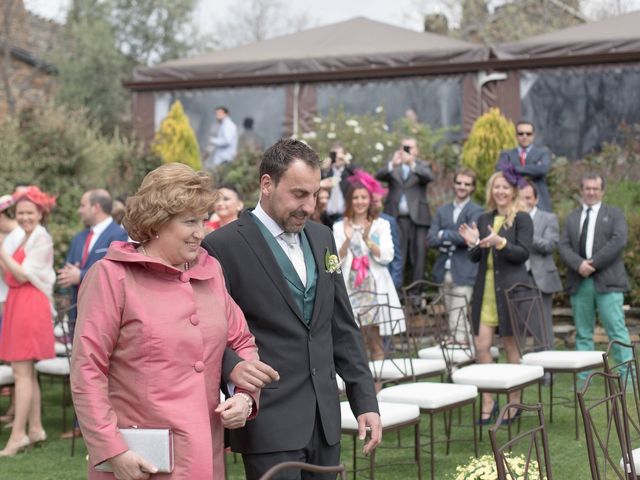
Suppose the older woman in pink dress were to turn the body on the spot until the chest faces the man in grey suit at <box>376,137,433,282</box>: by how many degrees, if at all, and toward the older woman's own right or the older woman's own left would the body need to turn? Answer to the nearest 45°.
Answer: approximately 135° to the older woman's own left

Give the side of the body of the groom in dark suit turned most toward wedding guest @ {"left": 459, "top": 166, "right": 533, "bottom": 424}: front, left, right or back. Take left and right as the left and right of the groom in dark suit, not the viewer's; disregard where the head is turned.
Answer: left

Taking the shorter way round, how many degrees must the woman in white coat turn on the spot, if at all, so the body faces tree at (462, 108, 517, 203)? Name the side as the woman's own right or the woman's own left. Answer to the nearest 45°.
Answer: approximately 135° to the woman's own left

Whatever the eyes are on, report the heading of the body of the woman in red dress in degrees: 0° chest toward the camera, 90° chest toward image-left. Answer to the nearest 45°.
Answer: approximately 45°

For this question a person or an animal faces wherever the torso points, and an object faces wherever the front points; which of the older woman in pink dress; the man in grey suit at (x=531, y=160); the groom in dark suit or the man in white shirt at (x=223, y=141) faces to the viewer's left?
the man in white shirt

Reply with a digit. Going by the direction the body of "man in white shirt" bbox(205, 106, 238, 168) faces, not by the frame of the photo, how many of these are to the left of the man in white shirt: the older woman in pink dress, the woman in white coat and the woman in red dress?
3

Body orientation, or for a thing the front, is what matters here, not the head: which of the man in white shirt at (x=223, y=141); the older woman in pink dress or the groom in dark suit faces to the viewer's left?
the man in white shirt

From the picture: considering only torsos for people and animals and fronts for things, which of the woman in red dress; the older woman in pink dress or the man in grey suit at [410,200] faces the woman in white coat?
the man in grey suit

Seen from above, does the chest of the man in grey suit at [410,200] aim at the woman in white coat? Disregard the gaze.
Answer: yes

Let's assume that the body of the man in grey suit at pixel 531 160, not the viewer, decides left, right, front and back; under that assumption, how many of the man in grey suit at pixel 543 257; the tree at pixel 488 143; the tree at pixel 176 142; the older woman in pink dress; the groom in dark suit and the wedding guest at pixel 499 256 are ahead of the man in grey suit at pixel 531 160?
4
